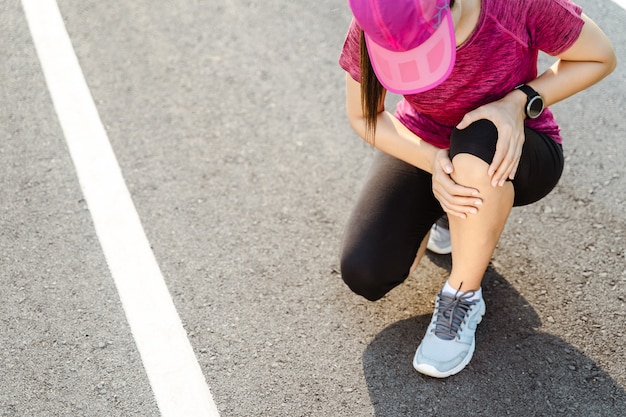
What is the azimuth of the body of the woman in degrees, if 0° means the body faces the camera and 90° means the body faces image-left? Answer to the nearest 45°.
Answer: approximately 45°
